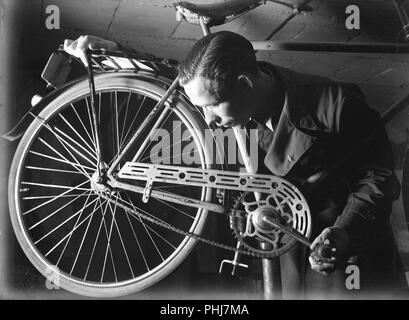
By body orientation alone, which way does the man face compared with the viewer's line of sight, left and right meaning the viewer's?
facing the viewer and to the left of the viewer

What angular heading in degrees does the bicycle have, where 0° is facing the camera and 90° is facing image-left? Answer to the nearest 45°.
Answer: approximately 270°

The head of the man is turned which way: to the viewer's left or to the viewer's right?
to the viewer's left
